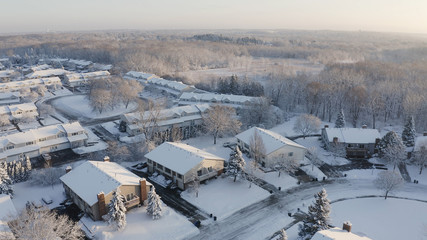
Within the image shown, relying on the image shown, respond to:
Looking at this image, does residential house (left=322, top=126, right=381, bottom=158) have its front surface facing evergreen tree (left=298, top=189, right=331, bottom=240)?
yes

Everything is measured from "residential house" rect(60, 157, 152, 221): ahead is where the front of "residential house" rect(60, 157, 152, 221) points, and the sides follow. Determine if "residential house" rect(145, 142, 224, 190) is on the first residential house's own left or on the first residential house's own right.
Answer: on the first residential house's own left

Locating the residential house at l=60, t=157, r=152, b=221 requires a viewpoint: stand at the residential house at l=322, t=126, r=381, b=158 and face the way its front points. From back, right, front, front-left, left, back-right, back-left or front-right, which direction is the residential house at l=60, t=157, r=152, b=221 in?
front-right

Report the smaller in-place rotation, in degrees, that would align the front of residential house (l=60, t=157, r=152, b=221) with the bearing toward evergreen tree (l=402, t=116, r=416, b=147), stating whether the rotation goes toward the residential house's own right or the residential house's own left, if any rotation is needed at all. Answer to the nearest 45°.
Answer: approximately 45° to the residential house's own left

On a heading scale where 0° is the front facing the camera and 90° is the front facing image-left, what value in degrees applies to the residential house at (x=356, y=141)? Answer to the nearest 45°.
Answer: approximately 0°

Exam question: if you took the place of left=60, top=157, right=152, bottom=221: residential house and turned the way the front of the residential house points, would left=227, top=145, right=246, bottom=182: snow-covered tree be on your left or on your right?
on your left

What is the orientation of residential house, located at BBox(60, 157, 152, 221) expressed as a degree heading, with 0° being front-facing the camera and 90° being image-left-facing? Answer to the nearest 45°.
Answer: approximately 315°

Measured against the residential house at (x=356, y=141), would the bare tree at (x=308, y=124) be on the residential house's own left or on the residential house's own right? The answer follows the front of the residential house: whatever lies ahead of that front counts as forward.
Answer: on the residential house's own right
